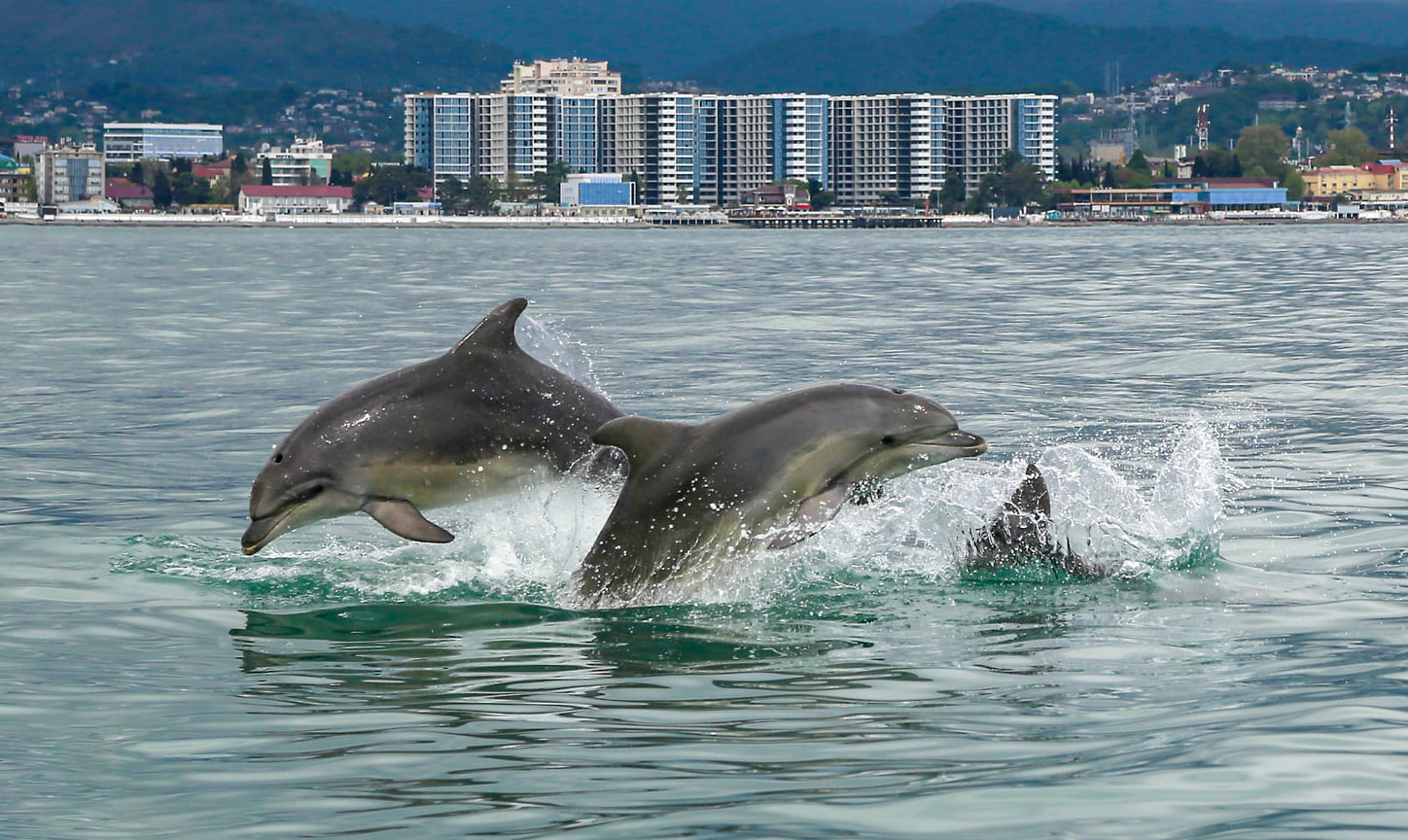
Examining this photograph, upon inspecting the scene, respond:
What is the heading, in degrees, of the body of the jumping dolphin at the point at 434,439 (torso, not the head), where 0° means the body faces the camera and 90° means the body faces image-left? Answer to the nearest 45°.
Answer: approximately 90°

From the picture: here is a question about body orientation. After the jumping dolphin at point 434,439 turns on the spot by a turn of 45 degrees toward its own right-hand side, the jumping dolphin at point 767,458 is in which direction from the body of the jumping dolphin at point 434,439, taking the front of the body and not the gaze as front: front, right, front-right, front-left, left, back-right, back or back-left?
back

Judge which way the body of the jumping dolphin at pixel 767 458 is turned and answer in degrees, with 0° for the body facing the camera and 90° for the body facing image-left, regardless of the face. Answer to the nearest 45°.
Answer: approximately 270°
